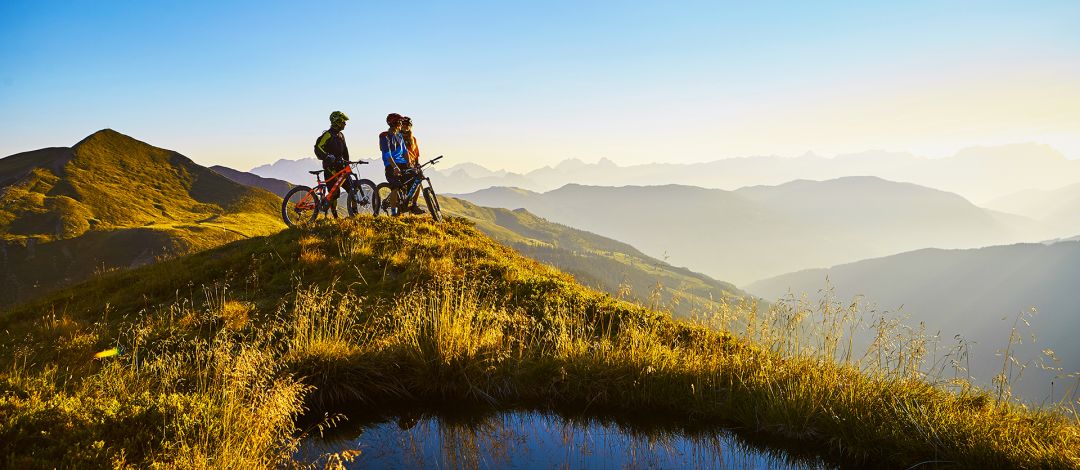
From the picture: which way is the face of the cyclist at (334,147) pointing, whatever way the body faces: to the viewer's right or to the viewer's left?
to the viewer's right

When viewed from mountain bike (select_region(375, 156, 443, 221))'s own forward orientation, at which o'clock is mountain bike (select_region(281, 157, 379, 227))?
mountain bike (select_region(281, 157, 379, 227)) is roughly at 5 o'clock from mountain bike (select_region(375, 156, 443, 221)).

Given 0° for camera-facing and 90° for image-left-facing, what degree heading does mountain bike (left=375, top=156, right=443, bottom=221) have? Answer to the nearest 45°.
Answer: approximately 315°

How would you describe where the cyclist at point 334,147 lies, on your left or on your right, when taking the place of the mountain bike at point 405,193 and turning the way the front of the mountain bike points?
on your right
